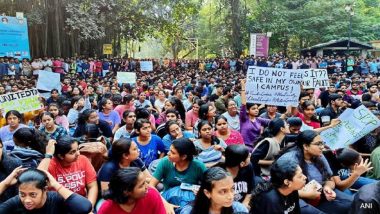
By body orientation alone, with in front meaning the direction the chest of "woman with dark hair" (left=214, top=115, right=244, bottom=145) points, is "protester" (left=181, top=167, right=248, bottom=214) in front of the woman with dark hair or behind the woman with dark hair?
in front

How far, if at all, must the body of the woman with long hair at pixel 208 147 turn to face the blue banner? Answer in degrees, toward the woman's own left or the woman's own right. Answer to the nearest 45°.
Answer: approximately 135° to the woman's own right

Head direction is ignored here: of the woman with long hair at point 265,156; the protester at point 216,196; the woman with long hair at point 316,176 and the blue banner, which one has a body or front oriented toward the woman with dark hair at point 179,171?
the blue banner

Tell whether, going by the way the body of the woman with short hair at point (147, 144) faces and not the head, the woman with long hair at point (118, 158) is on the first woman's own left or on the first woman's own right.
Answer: on the first woman's own right

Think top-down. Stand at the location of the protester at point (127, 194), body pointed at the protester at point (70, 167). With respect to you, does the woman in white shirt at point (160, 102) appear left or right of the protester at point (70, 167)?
right

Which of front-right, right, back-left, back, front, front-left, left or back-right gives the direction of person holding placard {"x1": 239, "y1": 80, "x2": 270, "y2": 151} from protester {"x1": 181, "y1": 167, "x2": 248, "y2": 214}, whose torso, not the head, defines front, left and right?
back-left

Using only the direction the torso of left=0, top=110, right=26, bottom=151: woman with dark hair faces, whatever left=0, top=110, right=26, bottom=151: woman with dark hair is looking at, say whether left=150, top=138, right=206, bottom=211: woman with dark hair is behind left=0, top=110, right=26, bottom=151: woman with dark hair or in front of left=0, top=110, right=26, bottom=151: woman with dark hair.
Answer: in front

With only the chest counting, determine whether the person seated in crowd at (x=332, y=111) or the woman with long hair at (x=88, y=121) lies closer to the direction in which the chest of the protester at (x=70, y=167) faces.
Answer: the person seated in crowd

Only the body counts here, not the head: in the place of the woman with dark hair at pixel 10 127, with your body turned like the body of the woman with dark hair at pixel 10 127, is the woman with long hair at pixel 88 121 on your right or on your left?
on your left
